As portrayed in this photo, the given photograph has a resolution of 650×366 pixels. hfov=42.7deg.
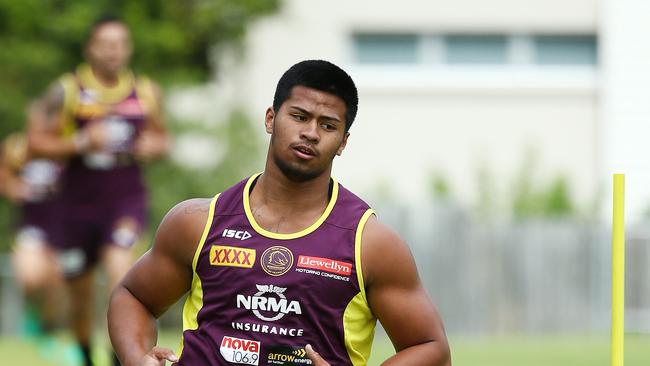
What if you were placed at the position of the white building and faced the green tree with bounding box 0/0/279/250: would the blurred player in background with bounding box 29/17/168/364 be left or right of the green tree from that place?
left

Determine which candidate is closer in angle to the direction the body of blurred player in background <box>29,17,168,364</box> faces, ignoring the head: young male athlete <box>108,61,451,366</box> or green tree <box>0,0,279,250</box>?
the young male athlete

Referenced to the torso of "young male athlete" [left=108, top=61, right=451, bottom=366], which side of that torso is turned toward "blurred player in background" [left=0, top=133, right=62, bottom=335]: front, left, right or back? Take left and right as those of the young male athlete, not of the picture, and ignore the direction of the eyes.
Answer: back

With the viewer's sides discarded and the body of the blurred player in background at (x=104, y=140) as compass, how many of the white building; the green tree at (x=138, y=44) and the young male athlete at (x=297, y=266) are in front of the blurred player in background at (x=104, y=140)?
1

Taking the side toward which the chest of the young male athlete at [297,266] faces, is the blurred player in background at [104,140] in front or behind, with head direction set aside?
behind

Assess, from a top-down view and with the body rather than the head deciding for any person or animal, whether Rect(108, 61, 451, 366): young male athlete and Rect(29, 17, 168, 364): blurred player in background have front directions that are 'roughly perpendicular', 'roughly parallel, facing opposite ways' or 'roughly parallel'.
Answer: roughly parallel

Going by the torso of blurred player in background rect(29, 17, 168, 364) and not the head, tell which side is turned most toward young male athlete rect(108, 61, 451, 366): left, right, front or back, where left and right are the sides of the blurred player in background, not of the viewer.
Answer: front

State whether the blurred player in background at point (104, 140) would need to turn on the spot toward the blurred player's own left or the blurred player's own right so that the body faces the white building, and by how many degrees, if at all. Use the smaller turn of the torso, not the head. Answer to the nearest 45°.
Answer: approximately 135° to the blurred player's own left

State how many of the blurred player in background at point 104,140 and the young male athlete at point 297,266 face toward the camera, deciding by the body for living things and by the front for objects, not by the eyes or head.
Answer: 2

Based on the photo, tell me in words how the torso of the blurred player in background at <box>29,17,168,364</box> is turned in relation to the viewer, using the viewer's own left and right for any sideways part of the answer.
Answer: facing the viewer

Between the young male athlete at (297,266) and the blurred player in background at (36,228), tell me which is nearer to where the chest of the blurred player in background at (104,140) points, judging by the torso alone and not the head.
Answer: the young male athlete

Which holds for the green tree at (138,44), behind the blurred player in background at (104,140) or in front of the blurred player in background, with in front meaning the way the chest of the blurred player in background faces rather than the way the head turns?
behind

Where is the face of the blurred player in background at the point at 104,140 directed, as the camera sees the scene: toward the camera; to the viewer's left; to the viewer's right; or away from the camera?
toward the camera

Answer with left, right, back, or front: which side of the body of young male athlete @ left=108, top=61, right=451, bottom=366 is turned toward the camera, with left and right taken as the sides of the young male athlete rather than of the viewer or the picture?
front

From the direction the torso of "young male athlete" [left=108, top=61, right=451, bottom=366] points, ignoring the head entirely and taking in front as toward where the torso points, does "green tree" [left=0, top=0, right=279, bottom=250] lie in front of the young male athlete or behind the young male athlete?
behind
